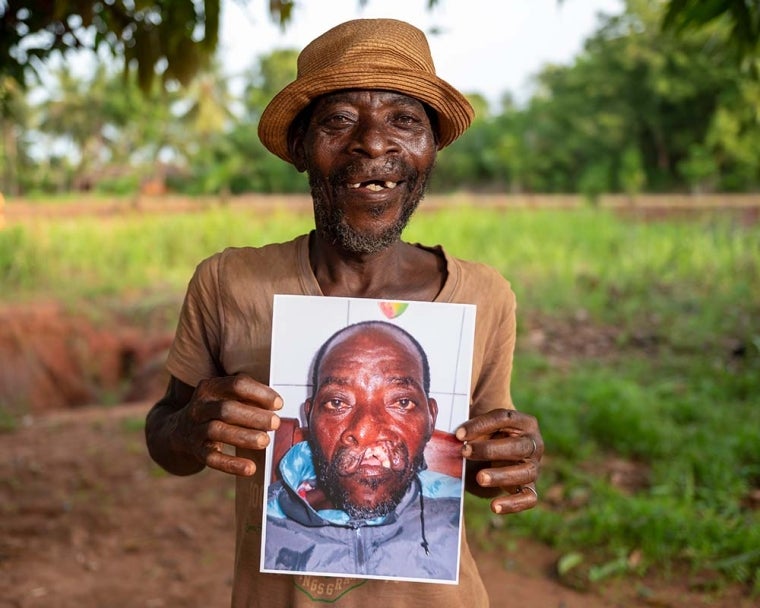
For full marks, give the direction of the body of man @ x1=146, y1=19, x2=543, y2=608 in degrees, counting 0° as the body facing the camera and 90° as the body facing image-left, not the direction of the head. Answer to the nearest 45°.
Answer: approximately 0°

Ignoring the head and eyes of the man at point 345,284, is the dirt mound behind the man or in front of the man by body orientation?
behind

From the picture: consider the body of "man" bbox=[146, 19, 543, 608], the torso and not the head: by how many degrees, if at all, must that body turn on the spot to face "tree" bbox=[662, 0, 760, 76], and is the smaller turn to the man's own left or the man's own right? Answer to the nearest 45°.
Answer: approximately 135° to the man's own left
